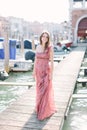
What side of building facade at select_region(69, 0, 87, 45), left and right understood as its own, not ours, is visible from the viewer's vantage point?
front

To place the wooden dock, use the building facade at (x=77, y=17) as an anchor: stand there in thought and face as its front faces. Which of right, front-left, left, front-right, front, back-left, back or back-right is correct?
front

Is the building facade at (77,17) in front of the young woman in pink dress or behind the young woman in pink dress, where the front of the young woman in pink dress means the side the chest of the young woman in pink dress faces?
behind

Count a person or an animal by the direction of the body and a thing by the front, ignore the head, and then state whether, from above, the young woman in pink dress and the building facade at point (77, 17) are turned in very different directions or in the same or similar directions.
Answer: same or similar directions

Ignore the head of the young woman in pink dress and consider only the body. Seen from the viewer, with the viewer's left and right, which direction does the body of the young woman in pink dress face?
facing the viewer

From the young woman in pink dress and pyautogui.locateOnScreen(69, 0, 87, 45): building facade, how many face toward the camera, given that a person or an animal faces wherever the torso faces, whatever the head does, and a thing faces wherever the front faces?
2

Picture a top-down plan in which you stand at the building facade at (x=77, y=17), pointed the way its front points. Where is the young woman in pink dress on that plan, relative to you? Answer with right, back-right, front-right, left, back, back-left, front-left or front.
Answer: front
